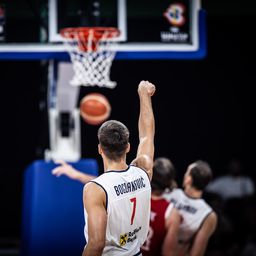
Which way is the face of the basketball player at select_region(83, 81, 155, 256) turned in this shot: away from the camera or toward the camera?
away from the camera

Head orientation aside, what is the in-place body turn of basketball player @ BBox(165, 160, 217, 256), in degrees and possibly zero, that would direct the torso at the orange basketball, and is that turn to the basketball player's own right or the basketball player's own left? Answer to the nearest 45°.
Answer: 0° — they already face it

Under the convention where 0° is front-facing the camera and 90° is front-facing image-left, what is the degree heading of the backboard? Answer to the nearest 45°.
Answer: approximately 0°

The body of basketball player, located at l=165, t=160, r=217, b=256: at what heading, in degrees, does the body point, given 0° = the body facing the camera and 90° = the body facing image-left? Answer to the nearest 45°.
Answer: approximately 135°

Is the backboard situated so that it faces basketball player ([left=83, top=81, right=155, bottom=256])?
yes

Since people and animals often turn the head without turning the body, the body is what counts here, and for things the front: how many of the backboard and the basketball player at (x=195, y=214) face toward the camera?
1

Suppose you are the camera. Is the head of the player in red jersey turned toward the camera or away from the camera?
away from the camera

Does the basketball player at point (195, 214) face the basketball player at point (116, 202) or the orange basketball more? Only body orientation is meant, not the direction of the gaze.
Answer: the orange basketball

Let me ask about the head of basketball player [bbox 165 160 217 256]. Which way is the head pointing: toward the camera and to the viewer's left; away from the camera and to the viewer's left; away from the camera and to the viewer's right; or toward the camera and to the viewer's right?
away from the camera and to the viewer's left
